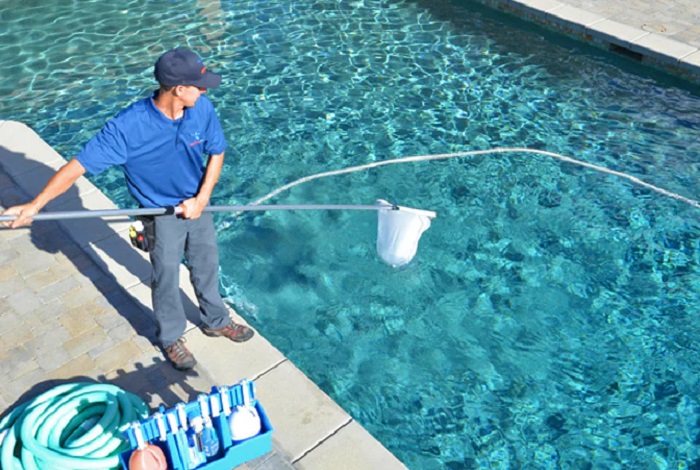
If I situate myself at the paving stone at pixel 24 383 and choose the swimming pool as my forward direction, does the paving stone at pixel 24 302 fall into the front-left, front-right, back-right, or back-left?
front-left

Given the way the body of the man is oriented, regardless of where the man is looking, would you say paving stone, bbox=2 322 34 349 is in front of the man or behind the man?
behind

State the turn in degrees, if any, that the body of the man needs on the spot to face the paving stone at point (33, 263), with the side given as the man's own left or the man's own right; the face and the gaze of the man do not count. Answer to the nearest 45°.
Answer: approximately 180°

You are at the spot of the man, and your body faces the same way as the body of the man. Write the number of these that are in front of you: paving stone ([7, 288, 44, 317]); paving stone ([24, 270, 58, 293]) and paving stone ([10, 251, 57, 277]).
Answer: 0

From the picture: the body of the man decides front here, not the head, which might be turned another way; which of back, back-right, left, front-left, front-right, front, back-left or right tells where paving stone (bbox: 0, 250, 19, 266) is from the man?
back

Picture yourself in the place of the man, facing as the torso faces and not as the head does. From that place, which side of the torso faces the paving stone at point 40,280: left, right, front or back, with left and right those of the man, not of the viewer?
back

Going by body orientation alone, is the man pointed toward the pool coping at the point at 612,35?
no

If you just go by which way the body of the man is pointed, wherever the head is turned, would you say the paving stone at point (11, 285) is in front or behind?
behind

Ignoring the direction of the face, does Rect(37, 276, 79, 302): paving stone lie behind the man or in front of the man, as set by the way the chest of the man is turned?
behind

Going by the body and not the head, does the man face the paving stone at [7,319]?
no

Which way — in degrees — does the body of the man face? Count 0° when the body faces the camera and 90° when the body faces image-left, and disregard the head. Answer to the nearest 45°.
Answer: approximately 315°

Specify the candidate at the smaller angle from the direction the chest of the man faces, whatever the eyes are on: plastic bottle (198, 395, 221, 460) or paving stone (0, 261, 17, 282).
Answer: the plastic bottle

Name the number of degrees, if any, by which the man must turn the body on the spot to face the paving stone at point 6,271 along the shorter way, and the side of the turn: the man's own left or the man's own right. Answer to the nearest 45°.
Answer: approximately 180°

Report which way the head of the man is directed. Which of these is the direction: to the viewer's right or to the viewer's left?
to the viewer's right
